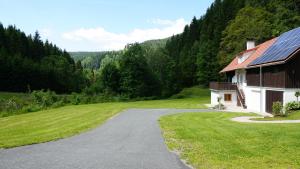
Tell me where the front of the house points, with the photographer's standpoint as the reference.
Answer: facing the viewer and to the left of the viewer
